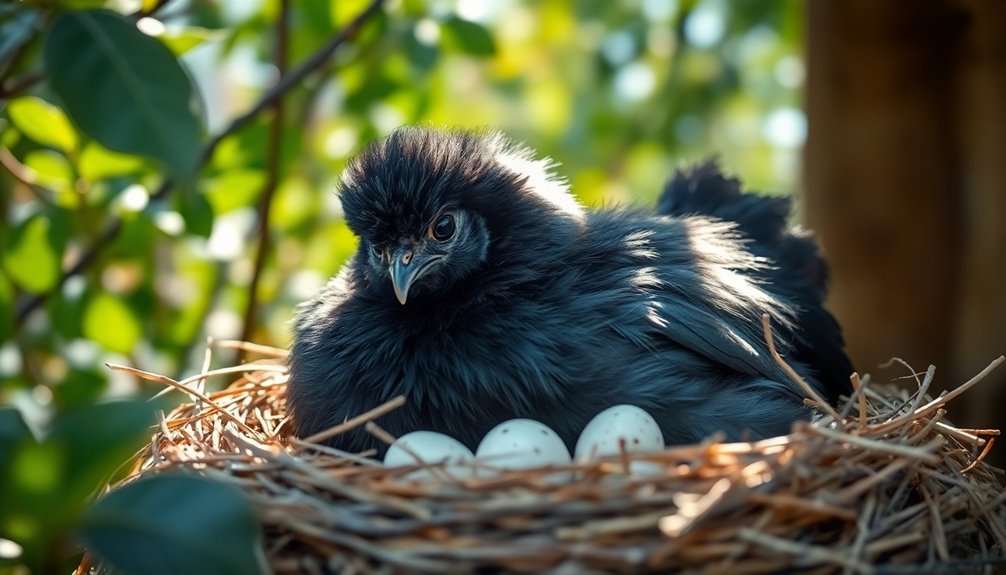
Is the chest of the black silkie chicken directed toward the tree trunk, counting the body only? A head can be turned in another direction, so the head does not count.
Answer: no

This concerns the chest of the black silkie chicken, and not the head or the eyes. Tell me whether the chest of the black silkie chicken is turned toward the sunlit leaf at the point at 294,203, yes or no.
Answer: no

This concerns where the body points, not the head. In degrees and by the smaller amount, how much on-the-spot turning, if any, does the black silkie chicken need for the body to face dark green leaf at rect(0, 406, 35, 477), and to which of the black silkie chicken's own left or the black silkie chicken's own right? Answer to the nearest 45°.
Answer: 0° — it already faces it

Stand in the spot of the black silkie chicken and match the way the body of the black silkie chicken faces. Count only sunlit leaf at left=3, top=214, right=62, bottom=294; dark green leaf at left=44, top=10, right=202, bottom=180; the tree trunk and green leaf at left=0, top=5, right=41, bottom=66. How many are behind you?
1

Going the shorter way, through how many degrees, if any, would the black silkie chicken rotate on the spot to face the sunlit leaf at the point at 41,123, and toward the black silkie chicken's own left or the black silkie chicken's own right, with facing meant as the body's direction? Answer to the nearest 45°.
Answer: approximately 45° to the black silkie chicken's own right

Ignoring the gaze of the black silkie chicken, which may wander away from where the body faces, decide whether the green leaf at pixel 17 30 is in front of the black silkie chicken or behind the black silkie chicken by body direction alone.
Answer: in front

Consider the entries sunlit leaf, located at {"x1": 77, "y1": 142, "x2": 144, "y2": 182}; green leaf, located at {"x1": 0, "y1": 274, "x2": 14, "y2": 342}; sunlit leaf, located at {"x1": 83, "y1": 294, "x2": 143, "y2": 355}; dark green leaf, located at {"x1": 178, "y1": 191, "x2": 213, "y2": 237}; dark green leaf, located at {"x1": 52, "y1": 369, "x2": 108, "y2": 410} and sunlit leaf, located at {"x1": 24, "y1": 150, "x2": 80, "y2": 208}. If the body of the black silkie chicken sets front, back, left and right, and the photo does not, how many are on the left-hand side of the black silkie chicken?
0

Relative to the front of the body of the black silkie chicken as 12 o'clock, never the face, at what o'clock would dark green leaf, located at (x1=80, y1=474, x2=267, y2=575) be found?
The dark green leaf is roughly at 11 o'clock from the black silkie chicken.

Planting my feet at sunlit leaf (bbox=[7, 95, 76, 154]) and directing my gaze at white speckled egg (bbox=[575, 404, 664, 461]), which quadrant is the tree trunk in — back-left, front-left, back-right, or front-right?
front-left

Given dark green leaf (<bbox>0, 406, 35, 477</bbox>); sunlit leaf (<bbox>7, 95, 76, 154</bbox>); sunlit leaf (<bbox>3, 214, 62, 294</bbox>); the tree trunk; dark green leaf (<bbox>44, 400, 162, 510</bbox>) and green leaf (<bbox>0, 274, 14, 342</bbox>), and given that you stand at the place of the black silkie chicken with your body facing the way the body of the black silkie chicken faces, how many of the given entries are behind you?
1

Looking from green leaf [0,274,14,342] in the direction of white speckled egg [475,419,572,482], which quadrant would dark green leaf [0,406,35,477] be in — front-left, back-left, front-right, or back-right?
front-right

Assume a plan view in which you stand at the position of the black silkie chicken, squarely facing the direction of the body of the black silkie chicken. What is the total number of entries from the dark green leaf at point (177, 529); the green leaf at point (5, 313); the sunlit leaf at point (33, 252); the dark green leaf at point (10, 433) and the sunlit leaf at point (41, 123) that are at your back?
0

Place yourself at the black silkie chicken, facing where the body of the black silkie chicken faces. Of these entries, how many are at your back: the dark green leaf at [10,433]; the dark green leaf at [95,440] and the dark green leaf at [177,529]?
0

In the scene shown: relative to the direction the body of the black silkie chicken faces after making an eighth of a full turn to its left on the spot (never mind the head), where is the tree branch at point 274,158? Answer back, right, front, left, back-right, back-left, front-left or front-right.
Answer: back-right

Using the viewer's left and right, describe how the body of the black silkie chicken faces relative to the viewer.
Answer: facing the viewer and to the left of the viewer

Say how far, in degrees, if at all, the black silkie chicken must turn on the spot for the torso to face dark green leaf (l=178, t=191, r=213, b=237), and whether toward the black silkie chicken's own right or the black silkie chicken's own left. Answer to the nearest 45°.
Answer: approximately 45° to the black silkie chicken's own right

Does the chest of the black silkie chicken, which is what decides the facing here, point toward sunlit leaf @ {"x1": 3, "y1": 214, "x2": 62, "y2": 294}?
no

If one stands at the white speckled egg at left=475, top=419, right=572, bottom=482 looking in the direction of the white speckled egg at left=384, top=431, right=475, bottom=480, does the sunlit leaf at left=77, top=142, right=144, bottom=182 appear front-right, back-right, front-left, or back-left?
front-right
